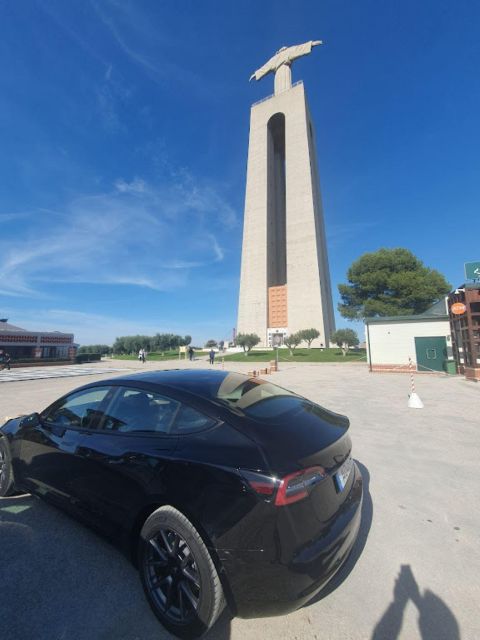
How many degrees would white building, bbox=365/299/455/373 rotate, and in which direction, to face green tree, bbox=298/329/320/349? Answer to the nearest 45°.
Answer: approximately 135° to its right

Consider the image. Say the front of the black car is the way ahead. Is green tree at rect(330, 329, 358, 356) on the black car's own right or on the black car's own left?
on the black car's own right

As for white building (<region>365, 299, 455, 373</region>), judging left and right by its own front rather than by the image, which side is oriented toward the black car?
front

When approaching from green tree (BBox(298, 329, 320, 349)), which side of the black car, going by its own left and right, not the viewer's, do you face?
right

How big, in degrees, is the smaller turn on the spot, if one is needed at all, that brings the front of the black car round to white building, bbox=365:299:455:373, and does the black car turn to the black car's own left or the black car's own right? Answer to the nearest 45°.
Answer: approximately 90° to the black car's own right

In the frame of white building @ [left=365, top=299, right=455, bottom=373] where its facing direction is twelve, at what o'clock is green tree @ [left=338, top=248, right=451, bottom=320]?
The green tree is roughly at 6 o'clock from the white building.

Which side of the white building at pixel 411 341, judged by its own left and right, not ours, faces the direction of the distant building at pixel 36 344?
right

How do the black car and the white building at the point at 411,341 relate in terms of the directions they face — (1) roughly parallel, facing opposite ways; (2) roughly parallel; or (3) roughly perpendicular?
roughly perpendicular

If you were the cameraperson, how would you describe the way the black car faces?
facing away from the viewer and to the left of the viewer

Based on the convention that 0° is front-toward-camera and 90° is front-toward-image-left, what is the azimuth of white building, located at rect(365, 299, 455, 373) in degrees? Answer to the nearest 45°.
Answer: approximately 0°

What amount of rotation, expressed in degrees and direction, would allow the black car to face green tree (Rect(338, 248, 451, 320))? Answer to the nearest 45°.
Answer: approximately 90° to its right

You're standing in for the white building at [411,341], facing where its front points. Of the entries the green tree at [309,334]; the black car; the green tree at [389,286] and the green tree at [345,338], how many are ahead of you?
1

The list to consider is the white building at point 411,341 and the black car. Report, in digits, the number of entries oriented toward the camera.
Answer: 1
